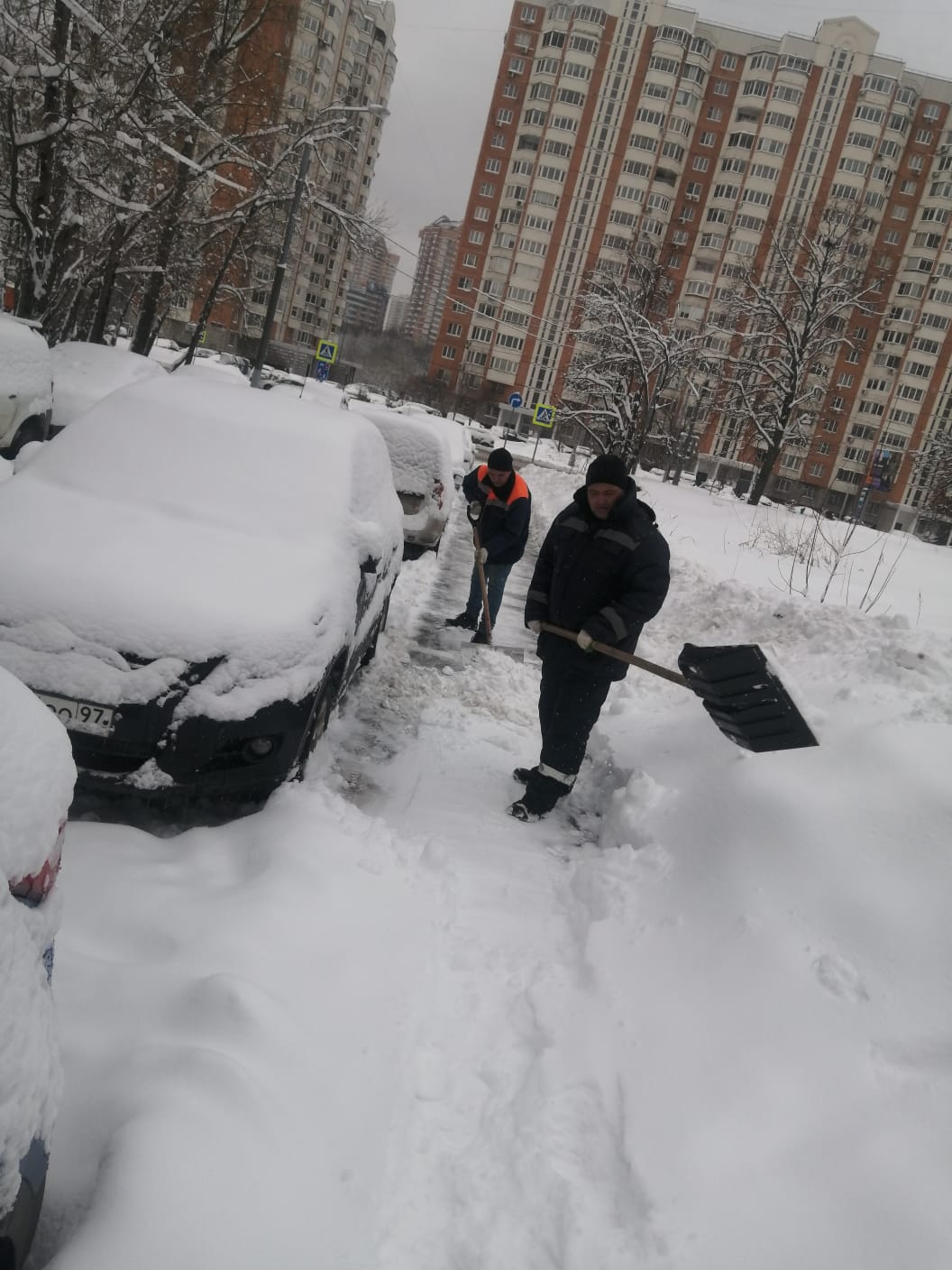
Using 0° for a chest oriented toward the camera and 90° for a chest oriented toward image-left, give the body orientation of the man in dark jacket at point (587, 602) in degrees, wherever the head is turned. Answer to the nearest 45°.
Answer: approximately 45°

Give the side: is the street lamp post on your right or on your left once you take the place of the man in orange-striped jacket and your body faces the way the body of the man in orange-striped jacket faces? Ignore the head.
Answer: on your right

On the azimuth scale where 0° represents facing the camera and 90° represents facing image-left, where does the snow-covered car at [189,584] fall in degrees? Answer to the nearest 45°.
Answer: approximately 45°

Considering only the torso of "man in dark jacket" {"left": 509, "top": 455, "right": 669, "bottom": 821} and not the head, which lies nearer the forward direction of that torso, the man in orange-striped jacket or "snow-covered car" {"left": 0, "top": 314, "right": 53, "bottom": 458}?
the snow-covered car

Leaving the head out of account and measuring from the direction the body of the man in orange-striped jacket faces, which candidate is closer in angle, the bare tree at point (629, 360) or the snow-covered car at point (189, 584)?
the snow-covered car
